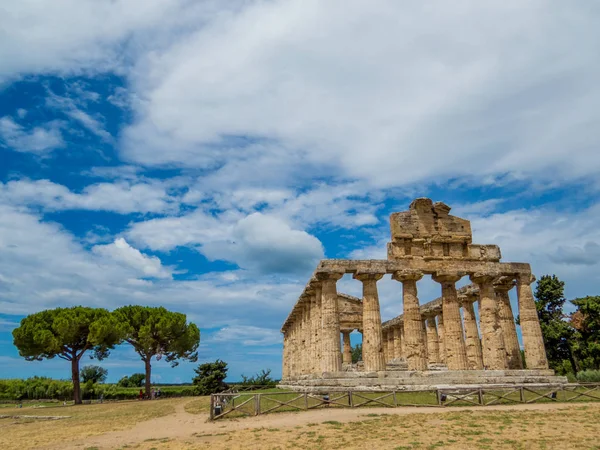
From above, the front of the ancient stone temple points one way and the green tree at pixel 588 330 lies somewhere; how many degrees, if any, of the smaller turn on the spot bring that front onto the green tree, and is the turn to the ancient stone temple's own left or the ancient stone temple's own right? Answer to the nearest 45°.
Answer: approximately 135° to the ancient stone temple's own left

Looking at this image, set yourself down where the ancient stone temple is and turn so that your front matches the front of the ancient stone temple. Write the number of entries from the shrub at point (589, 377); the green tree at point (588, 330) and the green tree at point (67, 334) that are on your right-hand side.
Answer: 1

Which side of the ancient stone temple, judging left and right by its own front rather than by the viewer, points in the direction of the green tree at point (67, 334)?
right

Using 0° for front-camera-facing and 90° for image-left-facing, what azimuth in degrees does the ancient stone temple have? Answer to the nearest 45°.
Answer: approximately 0°

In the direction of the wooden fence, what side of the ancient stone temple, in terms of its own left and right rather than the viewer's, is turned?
front

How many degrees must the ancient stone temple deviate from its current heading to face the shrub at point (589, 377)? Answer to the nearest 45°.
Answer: approximately 135° to its left

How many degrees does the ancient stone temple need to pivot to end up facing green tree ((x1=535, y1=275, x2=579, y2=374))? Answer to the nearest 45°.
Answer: approximately 135° to its left

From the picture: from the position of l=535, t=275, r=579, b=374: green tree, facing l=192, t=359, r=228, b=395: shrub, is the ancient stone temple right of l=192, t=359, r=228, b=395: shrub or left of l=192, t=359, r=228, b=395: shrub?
left

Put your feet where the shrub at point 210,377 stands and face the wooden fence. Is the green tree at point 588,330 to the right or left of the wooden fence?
left

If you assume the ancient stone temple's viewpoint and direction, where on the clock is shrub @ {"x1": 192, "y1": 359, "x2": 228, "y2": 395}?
The shrub is roughly at 4 o'clock from the ancient stone temple.
